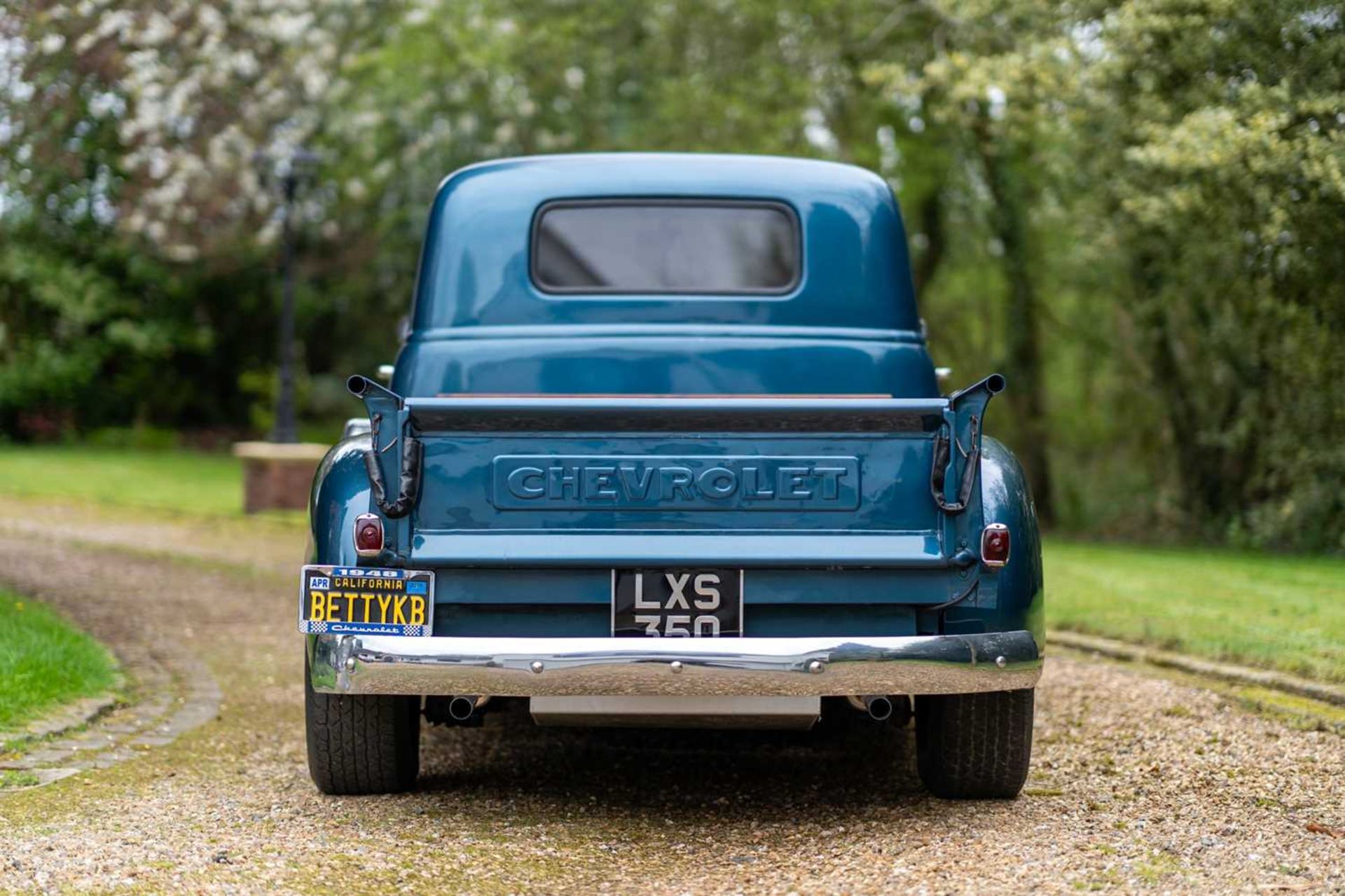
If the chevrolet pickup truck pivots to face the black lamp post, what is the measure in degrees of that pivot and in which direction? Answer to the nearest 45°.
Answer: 0° — it already faces it

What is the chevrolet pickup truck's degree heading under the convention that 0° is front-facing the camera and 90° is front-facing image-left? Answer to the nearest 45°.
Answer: approximately 180°

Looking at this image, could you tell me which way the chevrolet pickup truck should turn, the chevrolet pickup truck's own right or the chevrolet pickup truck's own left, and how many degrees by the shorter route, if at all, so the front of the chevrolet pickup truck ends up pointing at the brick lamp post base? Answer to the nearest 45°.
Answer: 0° — it already faces it
